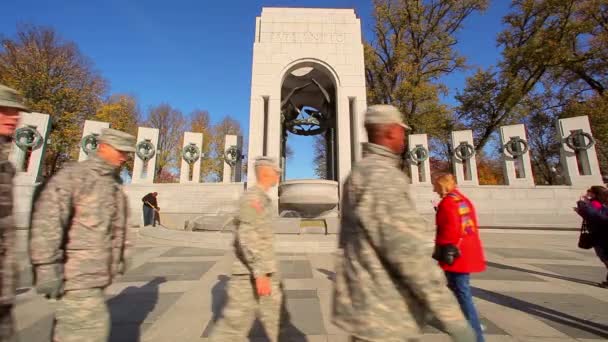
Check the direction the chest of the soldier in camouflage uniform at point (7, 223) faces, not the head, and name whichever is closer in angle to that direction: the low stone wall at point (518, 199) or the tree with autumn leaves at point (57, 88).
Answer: the low stone wall

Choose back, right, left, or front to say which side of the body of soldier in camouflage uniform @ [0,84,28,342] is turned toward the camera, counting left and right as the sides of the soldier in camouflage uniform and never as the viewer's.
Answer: right

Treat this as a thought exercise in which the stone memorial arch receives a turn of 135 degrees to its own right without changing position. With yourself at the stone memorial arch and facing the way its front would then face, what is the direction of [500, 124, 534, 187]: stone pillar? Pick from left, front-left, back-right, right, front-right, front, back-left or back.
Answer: back-right

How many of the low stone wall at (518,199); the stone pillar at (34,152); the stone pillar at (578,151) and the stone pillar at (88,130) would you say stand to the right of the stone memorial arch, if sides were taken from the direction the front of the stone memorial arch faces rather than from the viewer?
2

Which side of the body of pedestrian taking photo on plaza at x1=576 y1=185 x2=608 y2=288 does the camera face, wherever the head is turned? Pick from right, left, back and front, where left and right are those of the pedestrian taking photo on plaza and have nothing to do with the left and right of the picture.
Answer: left

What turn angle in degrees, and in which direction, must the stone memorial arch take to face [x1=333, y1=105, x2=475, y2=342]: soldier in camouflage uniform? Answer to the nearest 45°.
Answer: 0° — it already faces them

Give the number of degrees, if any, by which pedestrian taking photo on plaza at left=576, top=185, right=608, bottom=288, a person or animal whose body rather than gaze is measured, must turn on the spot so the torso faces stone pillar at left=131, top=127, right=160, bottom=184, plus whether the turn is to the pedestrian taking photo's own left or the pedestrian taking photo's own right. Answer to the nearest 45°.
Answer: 0° — they already face it

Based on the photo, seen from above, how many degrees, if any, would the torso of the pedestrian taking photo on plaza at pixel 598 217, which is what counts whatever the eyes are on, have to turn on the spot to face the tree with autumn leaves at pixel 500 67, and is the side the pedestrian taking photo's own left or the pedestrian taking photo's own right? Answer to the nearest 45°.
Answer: approximately 90° to the pedestrian taking photo's own right

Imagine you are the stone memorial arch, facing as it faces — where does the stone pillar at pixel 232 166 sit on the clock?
The stone pillar is roughly at 4 o'clock from the stone memorial arch.
